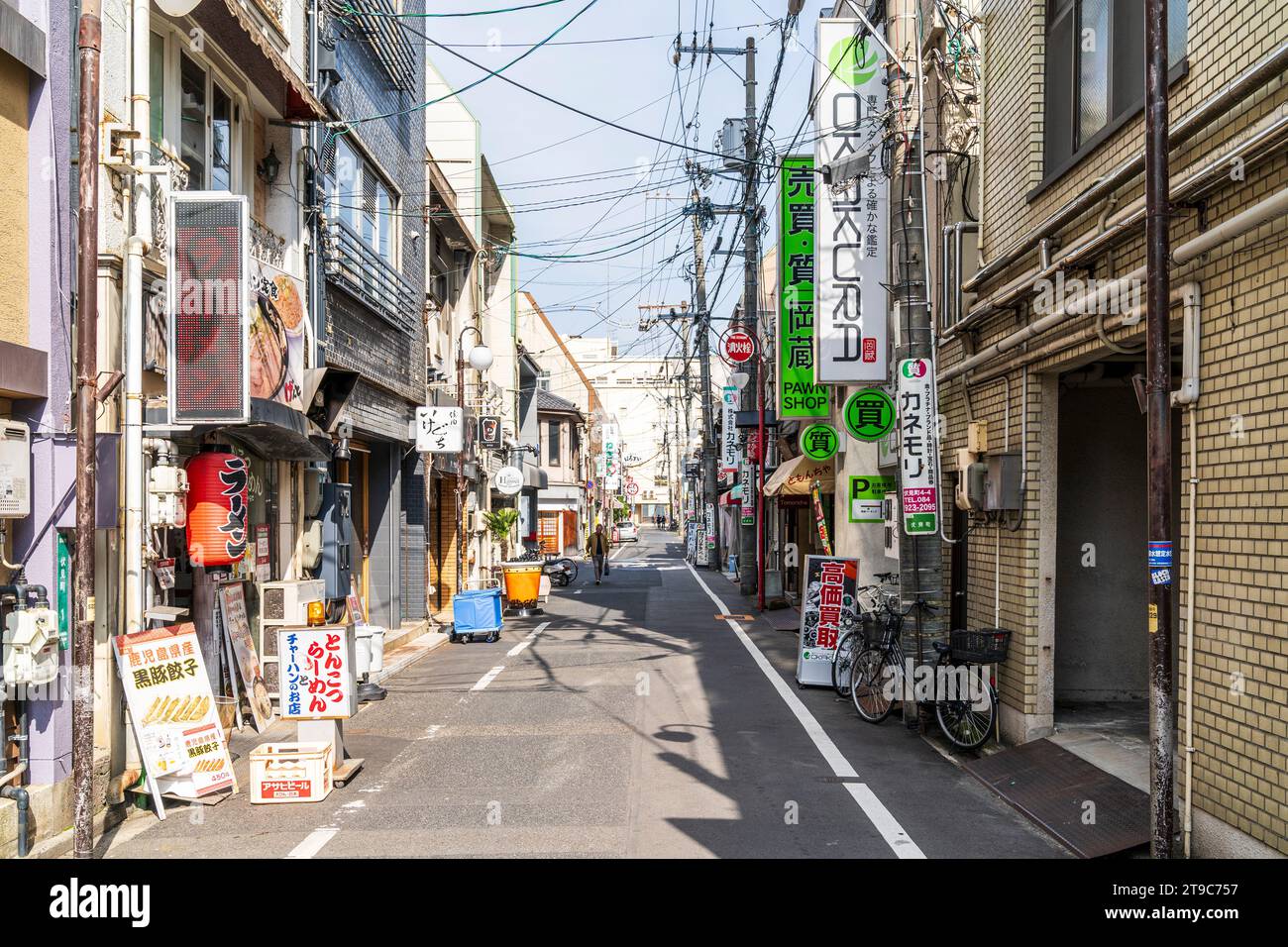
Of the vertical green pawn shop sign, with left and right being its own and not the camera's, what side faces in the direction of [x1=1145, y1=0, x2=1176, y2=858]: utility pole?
front

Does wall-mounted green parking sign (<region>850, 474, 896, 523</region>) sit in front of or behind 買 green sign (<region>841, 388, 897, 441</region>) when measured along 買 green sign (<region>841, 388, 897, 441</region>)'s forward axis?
behind

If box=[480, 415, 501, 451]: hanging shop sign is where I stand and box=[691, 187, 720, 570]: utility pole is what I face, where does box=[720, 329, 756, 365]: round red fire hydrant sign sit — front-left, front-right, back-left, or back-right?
front-right

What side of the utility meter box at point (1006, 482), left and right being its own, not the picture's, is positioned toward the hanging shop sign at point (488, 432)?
right

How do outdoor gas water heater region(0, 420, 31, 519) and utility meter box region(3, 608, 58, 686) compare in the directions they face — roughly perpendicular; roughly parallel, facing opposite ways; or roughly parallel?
roughly parallel

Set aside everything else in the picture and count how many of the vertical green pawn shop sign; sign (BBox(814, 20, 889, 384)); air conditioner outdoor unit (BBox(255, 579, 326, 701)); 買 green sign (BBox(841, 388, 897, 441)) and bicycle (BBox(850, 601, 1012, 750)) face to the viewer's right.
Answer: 1

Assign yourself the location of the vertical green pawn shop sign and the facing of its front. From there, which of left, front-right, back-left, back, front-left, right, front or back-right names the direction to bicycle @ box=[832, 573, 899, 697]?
front

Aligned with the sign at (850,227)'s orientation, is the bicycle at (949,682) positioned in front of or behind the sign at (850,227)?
in front

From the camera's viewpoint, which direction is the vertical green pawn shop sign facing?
toward the camera

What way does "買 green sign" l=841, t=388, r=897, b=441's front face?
toward the camera

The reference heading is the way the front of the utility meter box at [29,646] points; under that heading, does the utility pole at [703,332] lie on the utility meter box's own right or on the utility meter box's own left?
on the utility meter box's own left

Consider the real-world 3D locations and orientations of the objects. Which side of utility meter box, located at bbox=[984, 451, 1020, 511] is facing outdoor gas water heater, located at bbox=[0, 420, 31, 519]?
front

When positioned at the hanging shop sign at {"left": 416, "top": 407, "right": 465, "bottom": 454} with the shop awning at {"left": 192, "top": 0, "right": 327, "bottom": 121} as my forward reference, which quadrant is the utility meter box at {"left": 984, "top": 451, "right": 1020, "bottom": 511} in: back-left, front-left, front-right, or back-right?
front-left

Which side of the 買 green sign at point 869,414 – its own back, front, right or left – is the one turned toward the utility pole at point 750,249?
back

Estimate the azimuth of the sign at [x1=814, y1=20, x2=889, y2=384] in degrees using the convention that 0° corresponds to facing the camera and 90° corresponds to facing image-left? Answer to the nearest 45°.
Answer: approximately 0°
